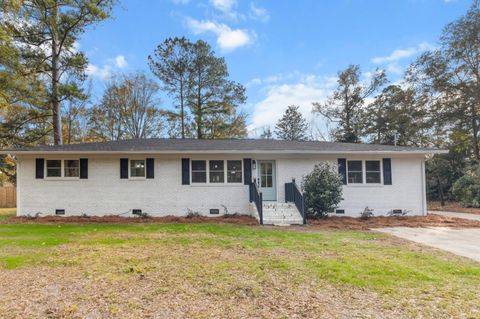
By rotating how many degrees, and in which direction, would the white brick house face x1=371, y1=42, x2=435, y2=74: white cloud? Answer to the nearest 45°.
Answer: approximately 135° to its left

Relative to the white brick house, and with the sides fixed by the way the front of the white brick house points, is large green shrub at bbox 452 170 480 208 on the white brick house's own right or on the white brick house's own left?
on the white brick house's own left

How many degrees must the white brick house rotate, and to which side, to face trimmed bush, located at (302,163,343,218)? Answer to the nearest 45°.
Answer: approximately 90° to its left

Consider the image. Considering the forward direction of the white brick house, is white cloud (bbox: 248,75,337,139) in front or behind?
behind

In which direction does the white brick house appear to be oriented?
toward the camera

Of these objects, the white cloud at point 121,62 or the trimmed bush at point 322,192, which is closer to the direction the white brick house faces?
the trimmed bush
